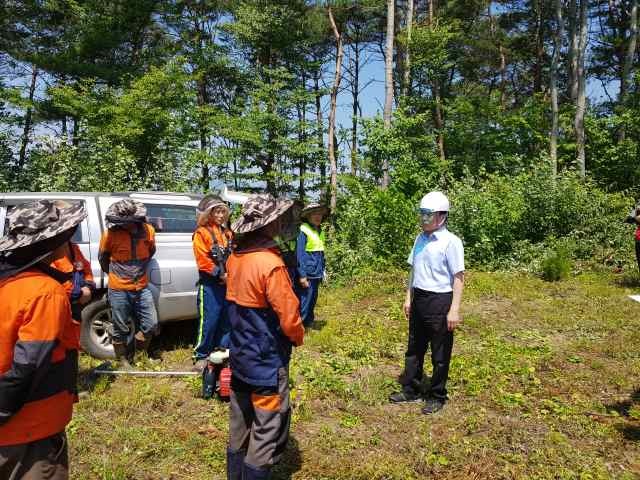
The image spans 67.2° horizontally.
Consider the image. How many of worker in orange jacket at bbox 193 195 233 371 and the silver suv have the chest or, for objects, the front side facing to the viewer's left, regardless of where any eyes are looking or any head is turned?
1

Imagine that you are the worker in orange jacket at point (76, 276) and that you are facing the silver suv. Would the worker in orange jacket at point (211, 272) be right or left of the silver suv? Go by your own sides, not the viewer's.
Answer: right

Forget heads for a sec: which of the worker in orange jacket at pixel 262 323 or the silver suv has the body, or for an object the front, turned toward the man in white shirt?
the worker in orange jacket

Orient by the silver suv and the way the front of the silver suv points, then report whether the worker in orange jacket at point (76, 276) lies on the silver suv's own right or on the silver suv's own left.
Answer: on the silver suv's own left

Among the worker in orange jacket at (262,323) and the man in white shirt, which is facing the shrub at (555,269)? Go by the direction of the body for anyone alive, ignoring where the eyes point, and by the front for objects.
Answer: the worker in orange jacket

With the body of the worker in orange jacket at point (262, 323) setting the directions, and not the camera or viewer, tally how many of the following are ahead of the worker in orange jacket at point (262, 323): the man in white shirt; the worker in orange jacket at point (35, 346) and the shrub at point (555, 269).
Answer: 2

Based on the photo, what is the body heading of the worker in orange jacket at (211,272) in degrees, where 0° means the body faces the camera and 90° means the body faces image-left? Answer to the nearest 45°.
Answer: approximately 315°

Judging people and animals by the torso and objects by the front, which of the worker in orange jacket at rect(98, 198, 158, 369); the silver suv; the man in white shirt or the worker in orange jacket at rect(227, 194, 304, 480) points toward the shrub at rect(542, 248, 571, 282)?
the worker in orange jacket at rect(227, 194, 304, 480)

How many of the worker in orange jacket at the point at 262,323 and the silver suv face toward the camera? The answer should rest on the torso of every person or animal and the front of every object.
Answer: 0

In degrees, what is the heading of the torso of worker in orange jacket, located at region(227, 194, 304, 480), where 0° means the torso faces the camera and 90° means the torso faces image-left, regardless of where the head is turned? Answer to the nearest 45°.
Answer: approximately 225°

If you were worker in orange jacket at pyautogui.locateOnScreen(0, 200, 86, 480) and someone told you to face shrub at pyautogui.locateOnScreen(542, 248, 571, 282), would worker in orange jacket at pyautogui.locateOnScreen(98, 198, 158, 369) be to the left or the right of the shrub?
left

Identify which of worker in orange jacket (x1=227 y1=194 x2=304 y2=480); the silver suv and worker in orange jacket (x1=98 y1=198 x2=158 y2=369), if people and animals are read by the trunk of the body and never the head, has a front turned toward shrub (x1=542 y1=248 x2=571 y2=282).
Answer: worker in orange jacket (x1=227 y1=194 x2=304 y2=480)

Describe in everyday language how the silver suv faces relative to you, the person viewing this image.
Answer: facing to the left of the viewer

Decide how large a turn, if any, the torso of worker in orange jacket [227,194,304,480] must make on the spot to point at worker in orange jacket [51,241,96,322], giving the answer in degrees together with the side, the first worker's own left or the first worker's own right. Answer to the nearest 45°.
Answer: approximately 90° to the first worker's own left
